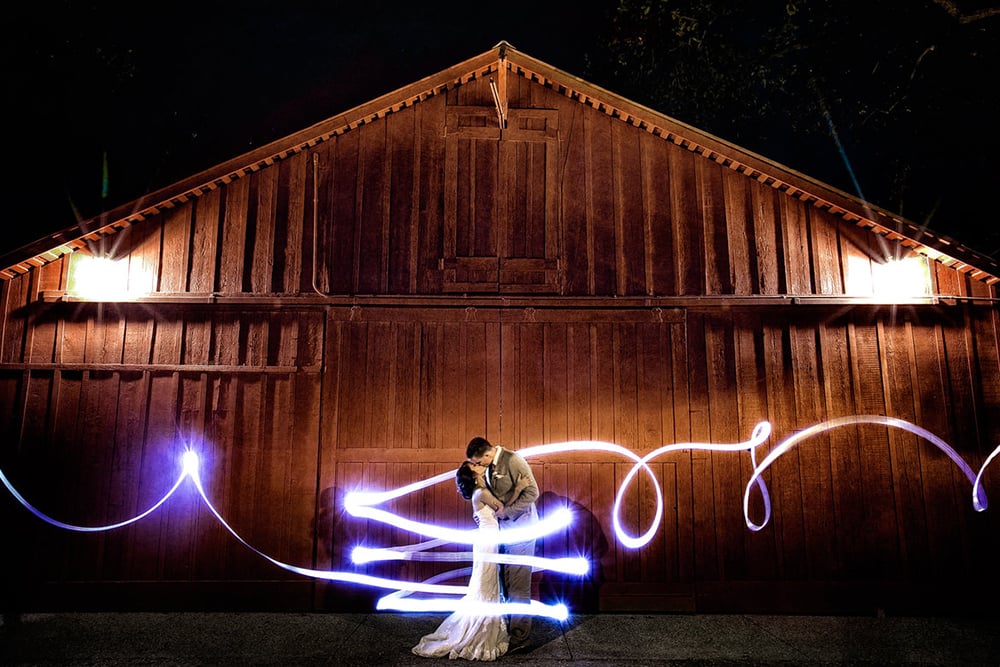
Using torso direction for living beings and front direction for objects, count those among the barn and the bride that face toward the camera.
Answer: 1

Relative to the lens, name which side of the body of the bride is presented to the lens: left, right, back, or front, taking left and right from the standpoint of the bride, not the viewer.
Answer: right

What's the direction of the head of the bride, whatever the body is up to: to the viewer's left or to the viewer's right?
to the viewer's right

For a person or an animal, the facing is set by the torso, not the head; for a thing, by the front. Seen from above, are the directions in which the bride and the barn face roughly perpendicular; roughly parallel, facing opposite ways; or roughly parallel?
roughly perpendicular

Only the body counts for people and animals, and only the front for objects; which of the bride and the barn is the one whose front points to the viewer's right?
the bride

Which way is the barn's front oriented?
toward the camera
